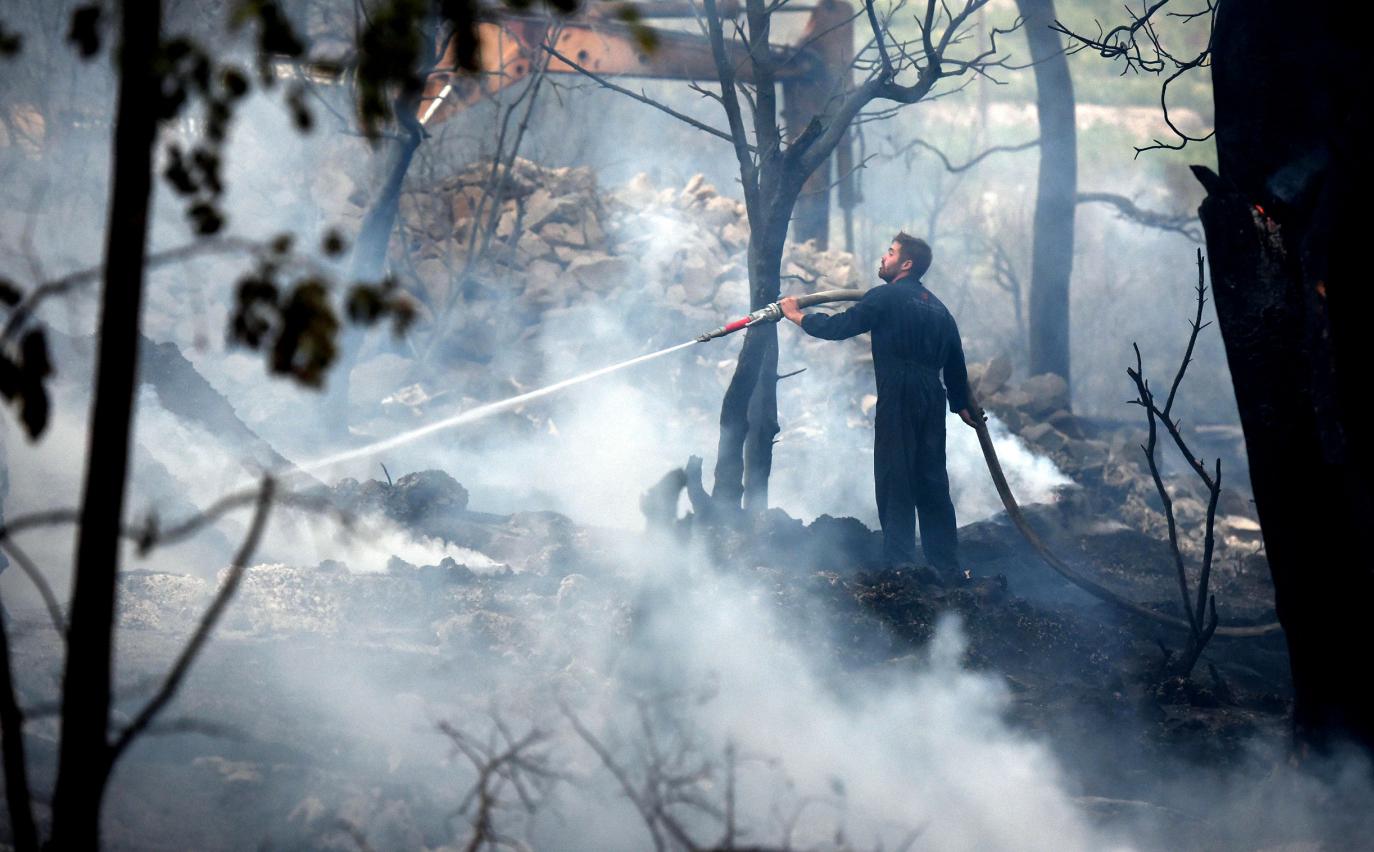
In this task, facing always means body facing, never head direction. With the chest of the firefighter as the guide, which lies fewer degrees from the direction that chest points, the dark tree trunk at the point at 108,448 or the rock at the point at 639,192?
the rock

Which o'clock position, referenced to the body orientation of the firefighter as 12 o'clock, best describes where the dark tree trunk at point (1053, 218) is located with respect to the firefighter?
The dark tree trunk is roughly at 2 o'clock from the firefighter.

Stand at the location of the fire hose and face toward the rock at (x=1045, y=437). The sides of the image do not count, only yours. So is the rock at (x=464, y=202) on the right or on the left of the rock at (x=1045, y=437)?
left

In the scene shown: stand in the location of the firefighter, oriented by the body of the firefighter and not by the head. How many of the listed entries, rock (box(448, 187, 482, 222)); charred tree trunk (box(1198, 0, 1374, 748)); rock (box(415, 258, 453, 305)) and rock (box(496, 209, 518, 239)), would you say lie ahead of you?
3

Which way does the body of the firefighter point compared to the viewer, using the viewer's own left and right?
facing away from the viewer and to the left of the viewer

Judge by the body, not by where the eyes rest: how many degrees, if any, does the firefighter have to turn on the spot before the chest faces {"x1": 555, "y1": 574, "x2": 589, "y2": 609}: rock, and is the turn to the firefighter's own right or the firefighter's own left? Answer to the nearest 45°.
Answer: approximately 90° to the firefighter's own left
